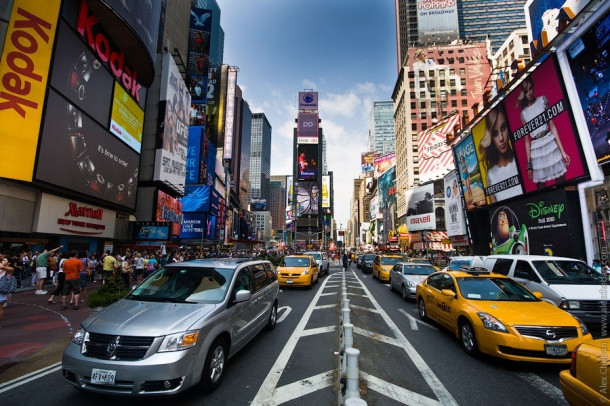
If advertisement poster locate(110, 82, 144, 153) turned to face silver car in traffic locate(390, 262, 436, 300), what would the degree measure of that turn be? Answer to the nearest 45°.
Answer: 0° — it already faces it

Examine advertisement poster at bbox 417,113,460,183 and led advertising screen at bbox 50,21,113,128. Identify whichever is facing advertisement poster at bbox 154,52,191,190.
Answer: advertisement poster at bbox 417,113,460,183

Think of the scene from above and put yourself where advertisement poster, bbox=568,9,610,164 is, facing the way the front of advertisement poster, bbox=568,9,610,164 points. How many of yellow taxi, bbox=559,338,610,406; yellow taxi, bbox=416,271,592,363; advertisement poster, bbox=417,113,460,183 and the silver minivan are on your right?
1

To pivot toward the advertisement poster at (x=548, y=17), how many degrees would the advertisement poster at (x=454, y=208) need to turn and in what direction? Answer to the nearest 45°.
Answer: approximately 45° to its left

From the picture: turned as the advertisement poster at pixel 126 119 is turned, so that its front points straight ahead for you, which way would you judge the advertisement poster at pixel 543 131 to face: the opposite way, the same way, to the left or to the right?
the opposite way

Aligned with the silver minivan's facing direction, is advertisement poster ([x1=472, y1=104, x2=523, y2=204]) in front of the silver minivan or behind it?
behind

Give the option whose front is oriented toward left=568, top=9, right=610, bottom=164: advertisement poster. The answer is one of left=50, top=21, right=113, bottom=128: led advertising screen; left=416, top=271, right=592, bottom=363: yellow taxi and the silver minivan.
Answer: the led advertising screen

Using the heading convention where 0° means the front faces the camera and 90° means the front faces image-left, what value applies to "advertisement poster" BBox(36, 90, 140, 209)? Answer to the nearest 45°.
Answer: approximately 315°

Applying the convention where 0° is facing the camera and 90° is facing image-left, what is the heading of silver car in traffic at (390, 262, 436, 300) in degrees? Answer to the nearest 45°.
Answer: approximately 315°

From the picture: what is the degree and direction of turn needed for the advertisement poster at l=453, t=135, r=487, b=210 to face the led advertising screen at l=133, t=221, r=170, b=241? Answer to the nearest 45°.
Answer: approximately 45° to its right

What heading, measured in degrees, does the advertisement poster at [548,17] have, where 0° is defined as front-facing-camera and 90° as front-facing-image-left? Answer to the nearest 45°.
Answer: approximately 45°

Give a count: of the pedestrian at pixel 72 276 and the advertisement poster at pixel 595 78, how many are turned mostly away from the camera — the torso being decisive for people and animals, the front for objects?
1

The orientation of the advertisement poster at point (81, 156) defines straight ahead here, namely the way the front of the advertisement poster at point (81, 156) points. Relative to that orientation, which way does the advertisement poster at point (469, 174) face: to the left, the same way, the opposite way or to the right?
the opposite way

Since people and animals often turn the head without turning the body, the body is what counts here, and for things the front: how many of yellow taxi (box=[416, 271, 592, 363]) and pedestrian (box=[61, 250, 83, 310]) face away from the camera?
1

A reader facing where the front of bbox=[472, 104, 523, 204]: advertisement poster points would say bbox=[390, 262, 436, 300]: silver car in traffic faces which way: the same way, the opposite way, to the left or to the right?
to the left

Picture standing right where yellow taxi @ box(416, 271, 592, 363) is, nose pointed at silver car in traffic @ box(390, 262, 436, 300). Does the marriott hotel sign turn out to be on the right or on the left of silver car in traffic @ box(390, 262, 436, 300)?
left
